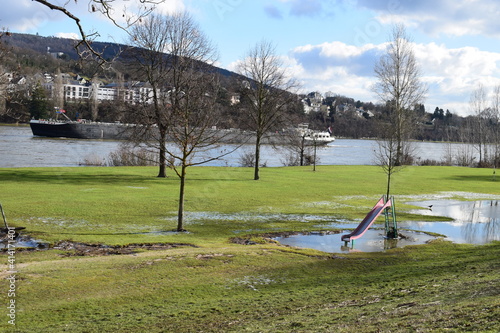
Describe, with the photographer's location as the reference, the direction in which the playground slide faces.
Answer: facing the viewer and to the left of the viewer

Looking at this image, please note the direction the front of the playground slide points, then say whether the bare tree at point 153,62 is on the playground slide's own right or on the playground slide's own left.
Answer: on the playground slide's own right
